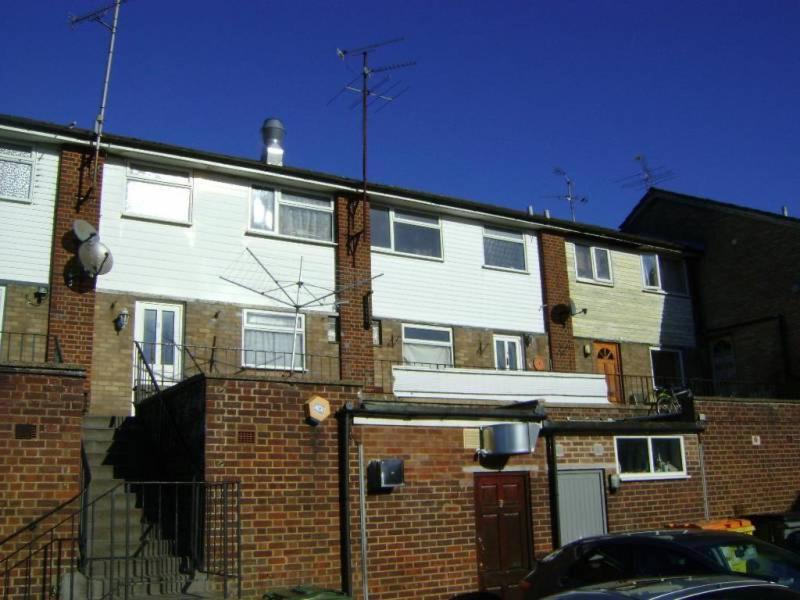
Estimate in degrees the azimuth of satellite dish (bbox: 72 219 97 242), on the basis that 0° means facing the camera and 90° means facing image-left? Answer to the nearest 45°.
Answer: approximately 315°

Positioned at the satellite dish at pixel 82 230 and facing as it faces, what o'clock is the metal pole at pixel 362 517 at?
The metal pole is roughly at 12 o'clock from the satellite dish.

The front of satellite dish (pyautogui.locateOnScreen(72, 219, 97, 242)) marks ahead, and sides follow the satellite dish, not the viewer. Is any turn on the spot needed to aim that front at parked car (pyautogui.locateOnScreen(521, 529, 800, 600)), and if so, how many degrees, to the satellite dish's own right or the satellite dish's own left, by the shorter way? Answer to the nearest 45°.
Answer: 0° — it already faces it

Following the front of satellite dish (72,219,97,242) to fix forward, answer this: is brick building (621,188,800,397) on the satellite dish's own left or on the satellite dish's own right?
on the satellite dish's own left

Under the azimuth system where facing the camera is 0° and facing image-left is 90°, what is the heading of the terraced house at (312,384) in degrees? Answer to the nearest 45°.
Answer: approximately 315°

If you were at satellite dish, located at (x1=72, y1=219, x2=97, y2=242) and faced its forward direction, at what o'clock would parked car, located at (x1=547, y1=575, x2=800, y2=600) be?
The parked car is roughly at 1 o'clock from the satellite dish.
